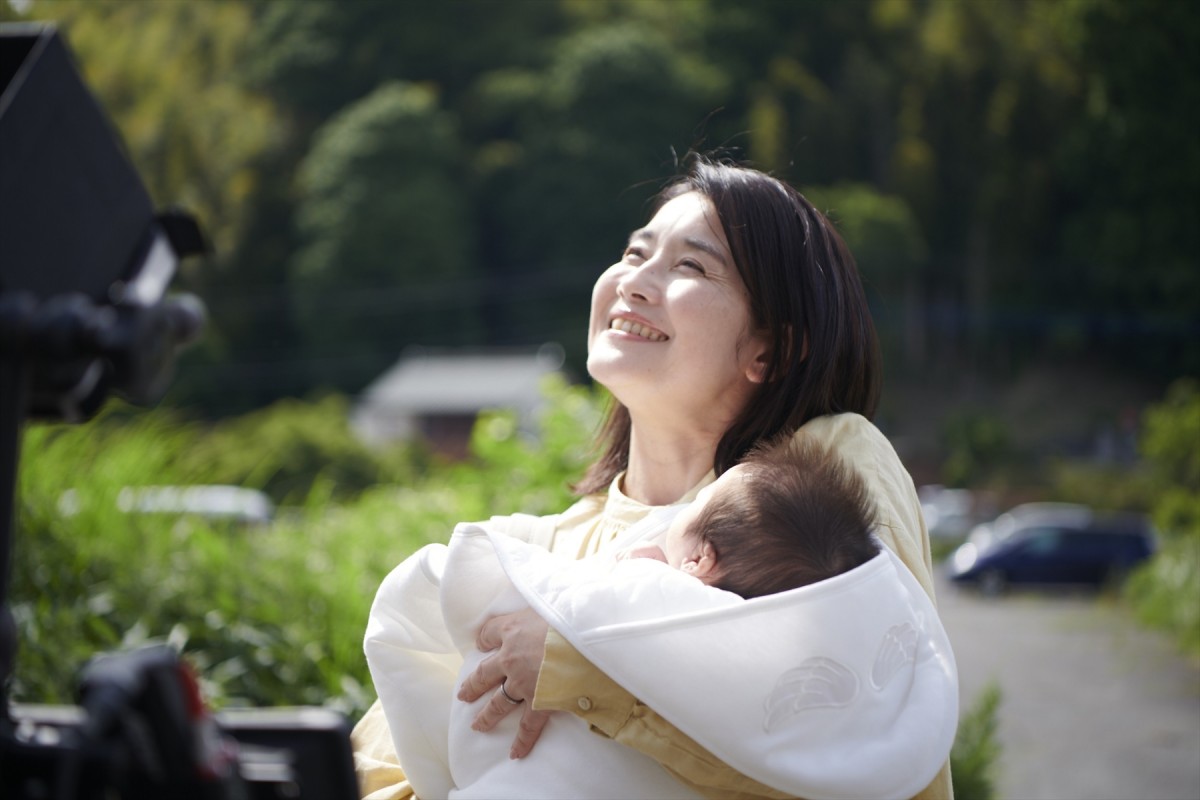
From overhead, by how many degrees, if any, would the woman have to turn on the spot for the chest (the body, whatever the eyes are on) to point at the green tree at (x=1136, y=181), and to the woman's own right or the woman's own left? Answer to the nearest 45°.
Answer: approximately 135° to the woman's own right

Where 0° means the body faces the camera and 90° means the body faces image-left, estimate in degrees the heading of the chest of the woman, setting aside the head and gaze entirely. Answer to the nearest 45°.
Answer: approximately 45°

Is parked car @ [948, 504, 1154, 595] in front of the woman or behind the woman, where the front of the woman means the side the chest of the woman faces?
behind

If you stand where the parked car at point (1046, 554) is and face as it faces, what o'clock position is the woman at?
The woman is roughly at 9 o'clock from the parked car.

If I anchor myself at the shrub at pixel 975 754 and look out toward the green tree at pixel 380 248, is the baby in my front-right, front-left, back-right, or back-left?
back-left

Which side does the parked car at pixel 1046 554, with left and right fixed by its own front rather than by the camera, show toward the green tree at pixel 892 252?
right

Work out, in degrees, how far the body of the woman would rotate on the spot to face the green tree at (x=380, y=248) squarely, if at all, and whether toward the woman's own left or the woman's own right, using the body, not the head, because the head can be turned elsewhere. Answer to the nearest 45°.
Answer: approximately 135° to the woman's own right

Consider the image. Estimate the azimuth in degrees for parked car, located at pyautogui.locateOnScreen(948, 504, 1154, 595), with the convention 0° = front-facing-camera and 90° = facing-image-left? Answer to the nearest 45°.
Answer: approximately 90°

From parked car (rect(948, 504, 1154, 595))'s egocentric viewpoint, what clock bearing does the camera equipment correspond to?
The camera equipment is roughly at 9 o'clock from the parked car.
